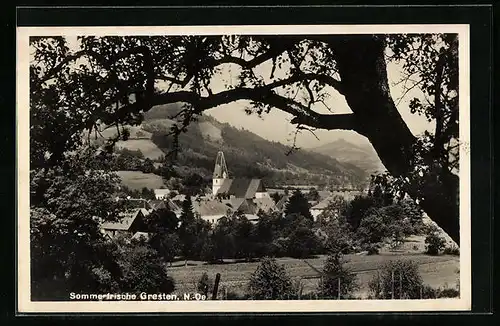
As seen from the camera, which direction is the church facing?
to the viewer's left
